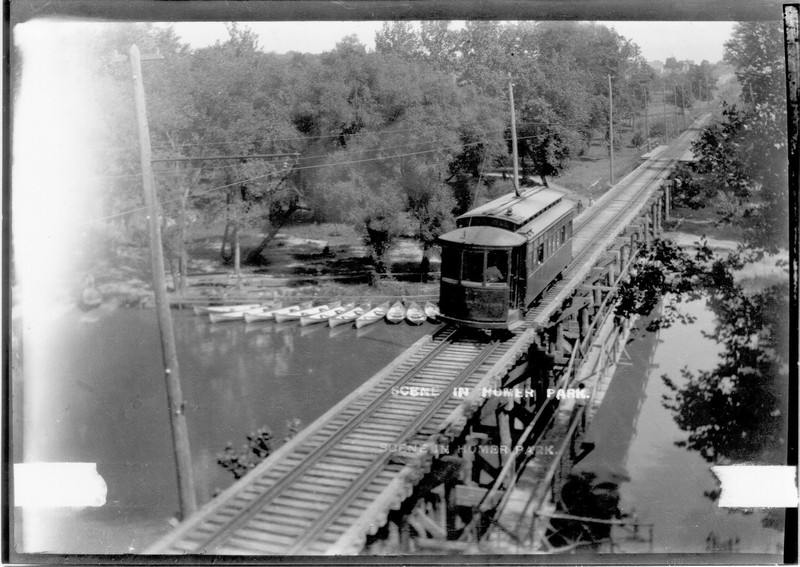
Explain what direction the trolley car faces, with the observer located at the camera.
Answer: facing the viewer and to the left of the viewer
